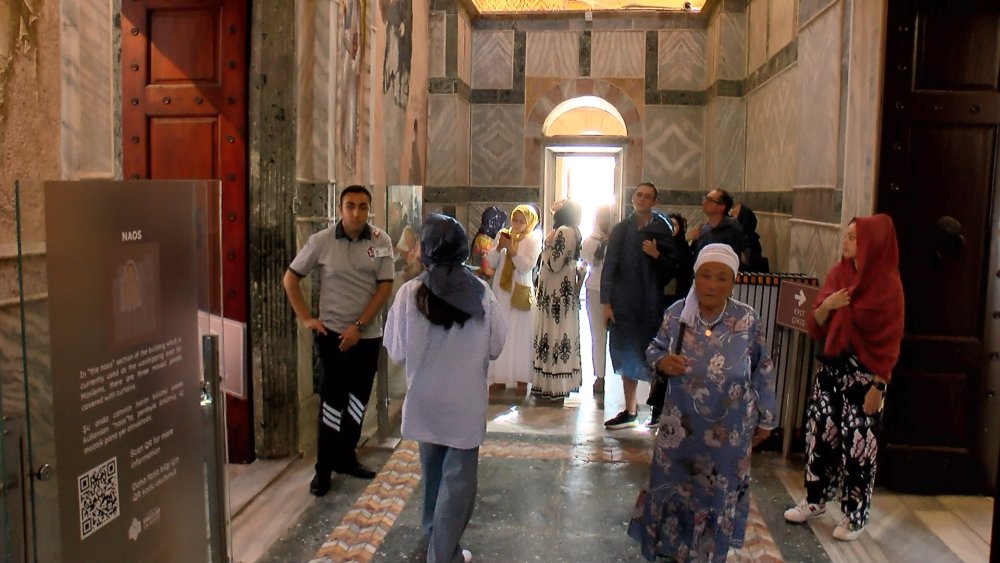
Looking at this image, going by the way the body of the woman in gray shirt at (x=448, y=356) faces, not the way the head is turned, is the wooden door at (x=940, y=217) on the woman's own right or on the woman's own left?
on the woman's own right

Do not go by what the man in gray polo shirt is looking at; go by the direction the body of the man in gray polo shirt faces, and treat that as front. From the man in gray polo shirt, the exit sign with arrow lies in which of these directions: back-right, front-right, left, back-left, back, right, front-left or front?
left

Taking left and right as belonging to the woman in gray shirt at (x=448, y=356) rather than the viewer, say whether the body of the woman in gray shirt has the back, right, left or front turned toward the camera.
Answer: back

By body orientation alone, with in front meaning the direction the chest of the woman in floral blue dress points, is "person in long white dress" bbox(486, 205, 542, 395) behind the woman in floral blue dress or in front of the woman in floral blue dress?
behind

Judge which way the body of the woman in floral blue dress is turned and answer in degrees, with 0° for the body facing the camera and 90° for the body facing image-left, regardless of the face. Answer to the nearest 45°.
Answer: approximately 0°

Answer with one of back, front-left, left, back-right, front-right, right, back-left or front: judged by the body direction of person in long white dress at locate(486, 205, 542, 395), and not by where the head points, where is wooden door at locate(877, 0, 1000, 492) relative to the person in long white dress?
left

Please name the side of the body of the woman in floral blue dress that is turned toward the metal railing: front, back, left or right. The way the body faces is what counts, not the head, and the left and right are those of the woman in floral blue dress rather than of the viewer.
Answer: back

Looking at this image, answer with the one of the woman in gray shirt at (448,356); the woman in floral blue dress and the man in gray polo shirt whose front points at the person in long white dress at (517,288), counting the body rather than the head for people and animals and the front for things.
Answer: the woman in gray shirt

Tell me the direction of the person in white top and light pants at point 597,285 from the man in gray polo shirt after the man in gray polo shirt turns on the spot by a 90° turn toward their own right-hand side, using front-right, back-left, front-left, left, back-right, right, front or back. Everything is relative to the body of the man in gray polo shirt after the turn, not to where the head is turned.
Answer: back-right

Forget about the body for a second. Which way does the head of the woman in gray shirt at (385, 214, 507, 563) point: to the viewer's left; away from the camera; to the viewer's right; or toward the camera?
away from the camera

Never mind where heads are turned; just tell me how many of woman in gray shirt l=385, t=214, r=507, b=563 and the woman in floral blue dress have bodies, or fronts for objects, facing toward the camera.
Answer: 1

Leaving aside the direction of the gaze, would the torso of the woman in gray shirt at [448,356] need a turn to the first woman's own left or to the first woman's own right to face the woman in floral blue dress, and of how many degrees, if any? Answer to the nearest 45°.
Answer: approximately 90° to the first woman's own right
